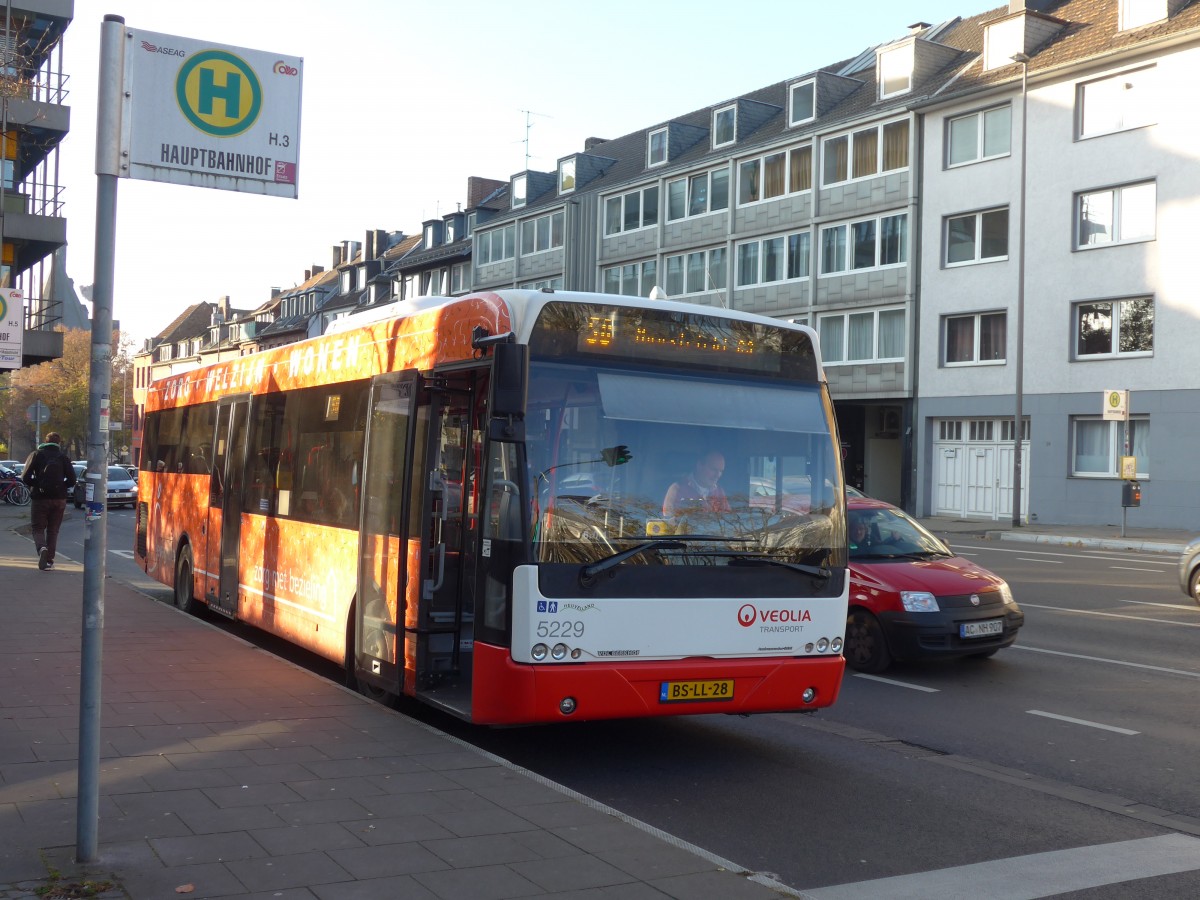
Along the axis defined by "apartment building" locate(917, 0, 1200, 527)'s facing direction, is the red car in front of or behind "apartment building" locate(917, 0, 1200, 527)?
in front

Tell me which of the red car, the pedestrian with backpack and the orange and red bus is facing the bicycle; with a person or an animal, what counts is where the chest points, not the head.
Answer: the pedestrian with backpack

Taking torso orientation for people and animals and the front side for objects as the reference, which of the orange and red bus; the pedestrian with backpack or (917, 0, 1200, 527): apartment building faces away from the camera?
the pedestrian with backpack

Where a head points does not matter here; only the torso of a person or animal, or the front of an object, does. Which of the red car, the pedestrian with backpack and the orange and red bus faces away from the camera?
the pedestrian with backpack

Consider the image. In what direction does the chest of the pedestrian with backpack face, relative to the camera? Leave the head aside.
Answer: away from the camera

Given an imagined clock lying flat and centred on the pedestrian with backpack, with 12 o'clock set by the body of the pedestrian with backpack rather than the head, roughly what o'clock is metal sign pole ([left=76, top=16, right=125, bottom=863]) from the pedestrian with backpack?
The metal sign pole is roughly at 6 o'clock from the pedestrian with backpack.

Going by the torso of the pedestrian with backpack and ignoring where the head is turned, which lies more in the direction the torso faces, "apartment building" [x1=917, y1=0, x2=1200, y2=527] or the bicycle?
the bicycle

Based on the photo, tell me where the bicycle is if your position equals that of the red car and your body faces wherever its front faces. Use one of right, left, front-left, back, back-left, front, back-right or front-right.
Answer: back

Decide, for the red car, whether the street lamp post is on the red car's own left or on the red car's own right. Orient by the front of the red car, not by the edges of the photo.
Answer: on the red car's own left

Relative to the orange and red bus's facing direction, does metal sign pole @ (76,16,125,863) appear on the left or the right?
on its right
